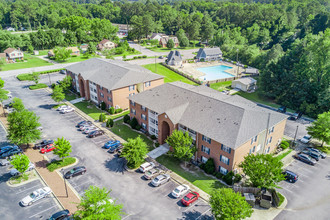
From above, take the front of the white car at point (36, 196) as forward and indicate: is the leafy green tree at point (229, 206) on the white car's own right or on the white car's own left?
on the white car's own left

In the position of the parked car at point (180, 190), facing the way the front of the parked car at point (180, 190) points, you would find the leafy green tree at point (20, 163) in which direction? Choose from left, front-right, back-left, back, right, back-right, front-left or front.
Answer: back-left

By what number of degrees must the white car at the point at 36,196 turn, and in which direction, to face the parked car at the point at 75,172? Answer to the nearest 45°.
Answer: approximately 180°

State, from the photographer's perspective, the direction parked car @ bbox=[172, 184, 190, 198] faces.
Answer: facing away from the viewer and to the right of the viewer

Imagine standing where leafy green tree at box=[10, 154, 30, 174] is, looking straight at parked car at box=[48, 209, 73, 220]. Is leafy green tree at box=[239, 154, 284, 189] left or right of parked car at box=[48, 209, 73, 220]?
left

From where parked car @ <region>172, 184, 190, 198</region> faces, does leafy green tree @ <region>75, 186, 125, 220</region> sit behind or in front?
behind

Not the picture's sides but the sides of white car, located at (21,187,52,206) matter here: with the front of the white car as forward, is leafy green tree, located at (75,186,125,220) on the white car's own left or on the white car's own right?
on the white car's own left

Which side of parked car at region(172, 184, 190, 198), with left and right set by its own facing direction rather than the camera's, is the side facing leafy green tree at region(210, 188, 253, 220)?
right

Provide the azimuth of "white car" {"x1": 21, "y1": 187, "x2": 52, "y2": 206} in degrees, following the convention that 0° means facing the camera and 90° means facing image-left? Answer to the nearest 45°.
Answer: approximately 45°

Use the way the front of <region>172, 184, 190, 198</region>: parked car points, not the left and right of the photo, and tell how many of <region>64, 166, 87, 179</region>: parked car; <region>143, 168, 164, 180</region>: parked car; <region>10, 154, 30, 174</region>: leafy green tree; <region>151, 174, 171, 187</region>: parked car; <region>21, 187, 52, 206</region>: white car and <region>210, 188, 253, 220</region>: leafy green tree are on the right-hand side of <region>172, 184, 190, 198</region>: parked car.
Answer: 1

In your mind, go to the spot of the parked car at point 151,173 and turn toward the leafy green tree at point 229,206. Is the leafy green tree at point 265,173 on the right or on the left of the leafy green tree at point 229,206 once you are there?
left

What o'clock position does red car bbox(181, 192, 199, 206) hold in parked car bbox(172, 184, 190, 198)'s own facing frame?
The red car is roughly at 3 o'clock from the parked car.

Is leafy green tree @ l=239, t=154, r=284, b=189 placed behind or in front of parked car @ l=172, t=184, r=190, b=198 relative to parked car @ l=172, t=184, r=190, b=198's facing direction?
in front
